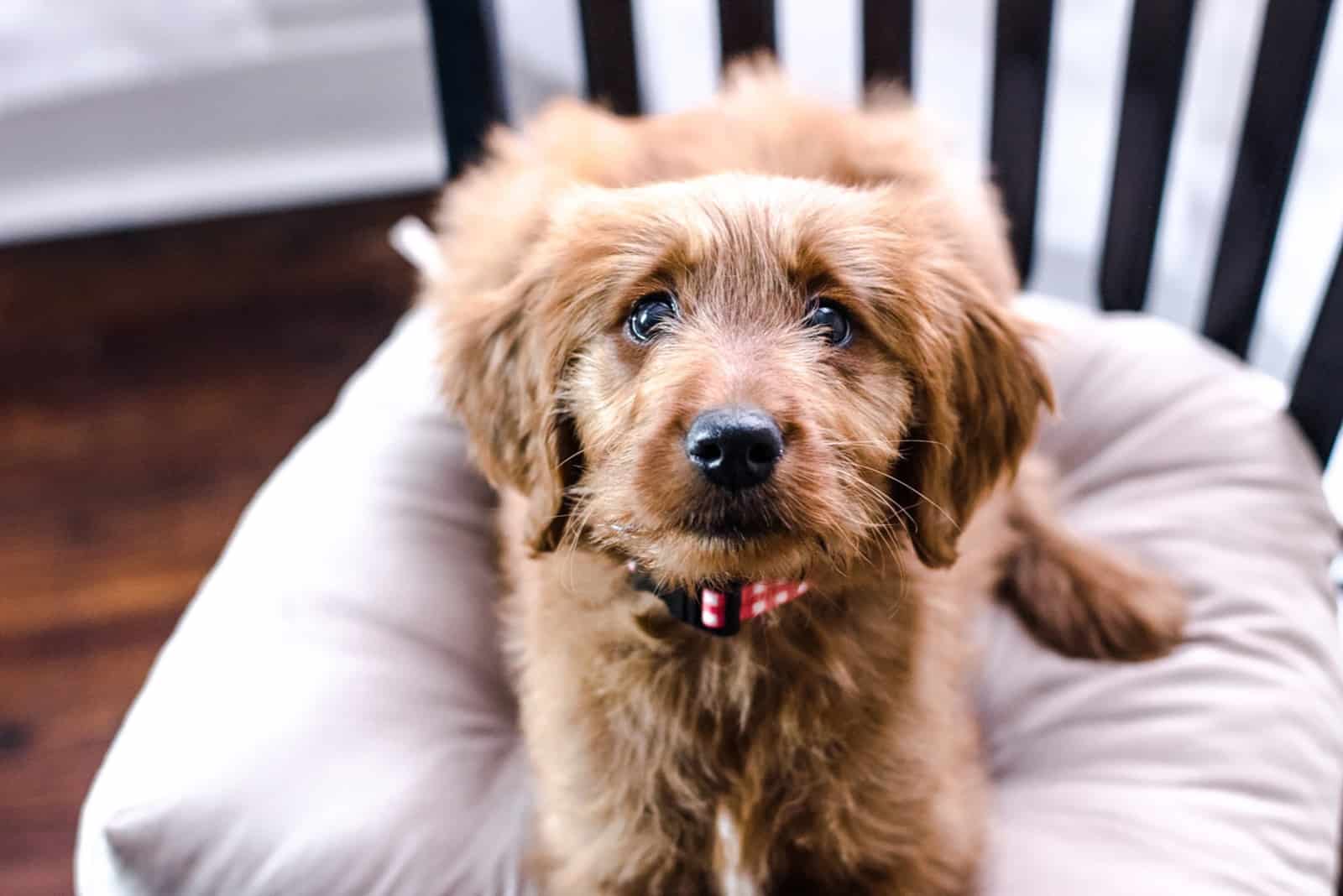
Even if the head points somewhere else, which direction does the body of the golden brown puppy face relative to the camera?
toward the camera
